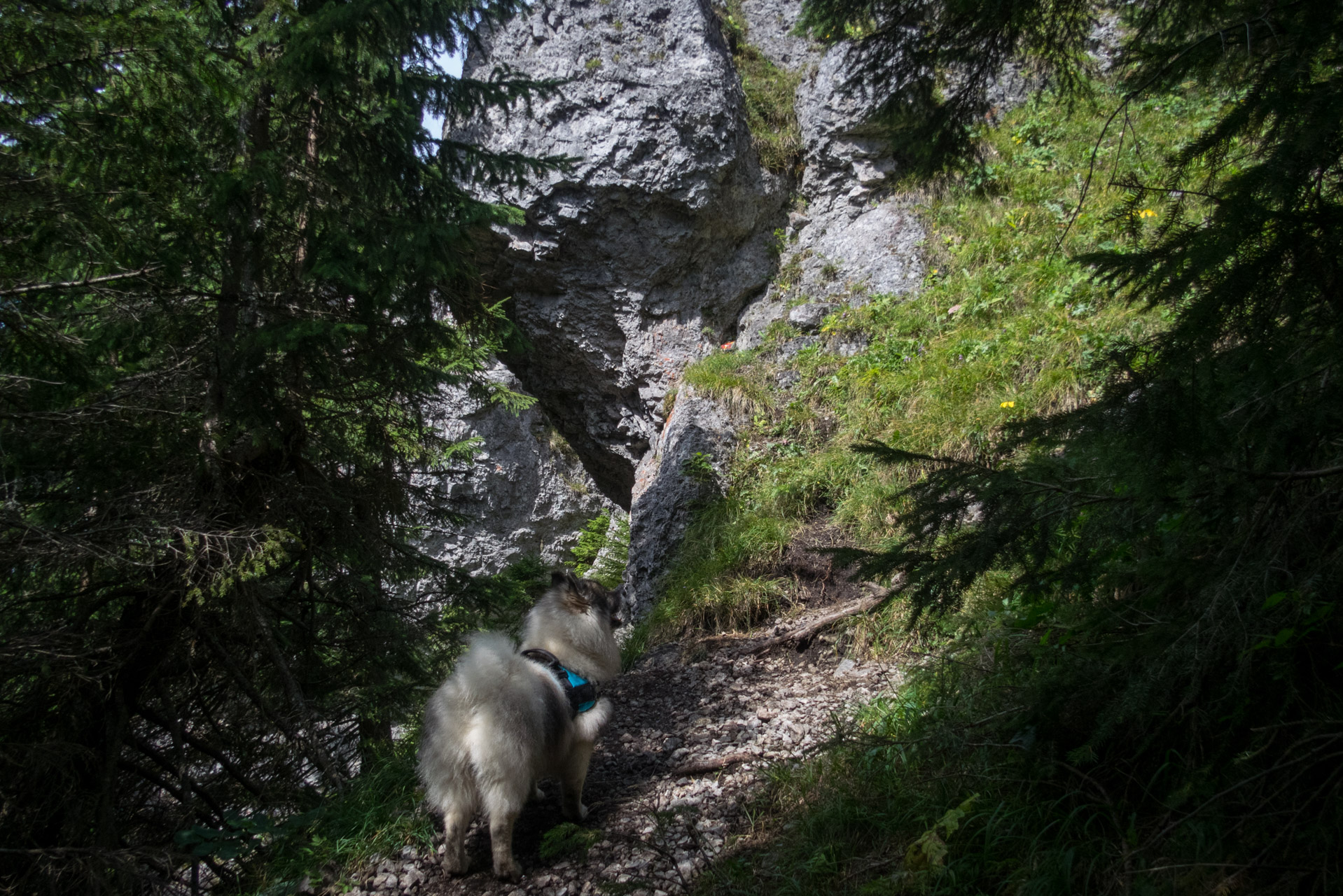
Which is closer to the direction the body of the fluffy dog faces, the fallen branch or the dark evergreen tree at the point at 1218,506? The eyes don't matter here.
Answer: the fallen branch

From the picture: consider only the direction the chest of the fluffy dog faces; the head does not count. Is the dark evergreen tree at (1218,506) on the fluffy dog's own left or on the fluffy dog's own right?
on the fluffy dog's own right

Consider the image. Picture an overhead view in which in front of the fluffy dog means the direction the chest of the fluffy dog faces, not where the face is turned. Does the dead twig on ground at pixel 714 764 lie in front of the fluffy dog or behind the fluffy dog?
in front

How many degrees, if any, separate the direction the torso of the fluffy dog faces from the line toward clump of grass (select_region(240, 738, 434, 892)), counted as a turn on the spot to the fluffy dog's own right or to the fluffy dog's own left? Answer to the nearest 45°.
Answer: approximately 90° to the fluffy dog's own left

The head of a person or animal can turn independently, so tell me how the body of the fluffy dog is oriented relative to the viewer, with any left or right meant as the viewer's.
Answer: facing away from the viewer and to the right of the viewer

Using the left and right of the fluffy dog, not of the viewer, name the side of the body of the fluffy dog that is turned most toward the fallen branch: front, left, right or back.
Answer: front

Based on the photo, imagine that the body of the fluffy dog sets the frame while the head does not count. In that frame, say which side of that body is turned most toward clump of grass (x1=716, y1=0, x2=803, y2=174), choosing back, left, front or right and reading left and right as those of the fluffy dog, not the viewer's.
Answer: front
